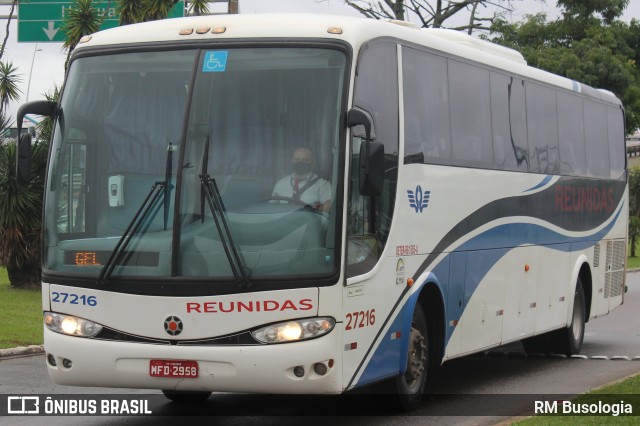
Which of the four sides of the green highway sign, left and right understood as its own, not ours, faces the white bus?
front

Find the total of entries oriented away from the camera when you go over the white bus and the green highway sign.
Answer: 0

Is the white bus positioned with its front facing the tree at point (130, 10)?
no

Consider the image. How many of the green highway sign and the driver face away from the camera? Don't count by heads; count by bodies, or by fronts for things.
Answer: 0

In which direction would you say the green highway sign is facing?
toward the camera

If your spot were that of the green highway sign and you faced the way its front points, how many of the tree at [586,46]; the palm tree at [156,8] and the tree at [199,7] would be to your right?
0

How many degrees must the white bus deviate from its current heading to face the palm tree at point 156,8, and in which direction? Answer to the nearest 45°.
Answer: approximately 135° to its right

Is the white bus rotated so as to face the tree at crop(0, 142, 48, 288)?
no

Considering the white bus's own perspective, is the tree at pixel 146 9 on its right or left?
on its right

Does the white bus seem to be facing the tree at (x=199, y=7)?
no

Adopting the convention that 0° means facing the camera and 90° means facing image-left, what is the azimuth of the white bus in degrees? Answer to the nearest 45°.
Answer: approximately 45°

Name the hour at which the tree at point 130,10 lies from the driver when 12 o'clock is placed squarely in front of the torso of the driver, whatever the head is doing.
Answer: The tree is roughly at 4 o'clock from the driver.

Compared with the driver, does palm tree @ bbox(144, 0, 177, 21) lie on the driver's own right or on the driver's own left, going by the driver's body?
on the driver's own right
